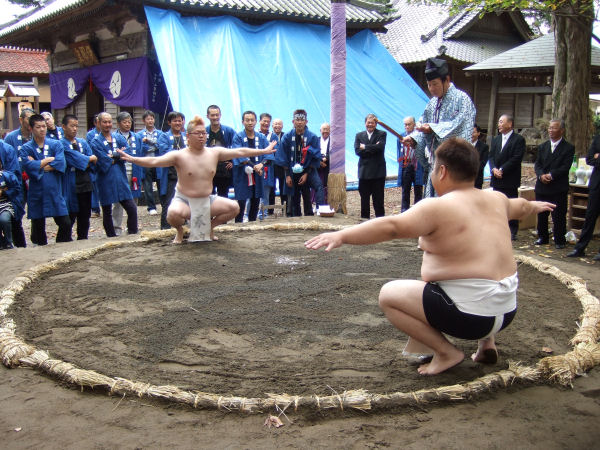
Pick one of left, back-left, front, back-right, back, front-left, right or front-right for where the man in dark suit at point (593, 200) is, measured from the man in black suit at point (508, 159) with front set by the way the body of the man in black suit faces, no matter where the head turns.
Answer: left

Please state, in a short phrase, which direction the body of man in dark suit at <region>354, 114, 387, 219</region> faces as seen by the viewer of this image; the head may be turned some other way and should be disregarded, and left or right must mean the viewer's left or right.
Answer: facing the viewer

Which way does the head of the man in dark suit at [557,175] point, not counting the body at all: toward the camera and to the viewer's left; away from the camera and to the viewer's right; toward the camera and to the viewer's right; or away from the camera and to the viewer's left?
toward the camera and to the viewer's left

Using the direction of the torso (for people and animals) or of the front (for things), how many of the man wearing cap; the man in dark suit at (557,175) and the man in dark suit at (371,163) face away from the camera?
0

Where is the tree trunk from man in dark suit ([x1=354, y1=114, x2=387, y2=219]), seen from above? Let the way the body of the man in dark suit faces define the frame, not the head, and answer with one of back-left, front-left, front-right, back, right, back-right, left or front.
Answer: back-left

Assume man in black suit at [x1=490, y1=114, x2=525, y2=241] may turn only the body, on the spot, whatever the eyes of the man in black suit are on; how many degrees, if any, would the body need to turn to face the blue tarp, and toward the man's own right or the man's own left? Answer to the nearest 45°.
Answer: approximately 90° to the man's own right

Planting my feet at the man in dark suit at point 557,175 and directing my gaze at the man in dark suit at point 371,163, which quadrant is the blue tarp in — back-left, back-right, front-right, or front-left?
front-right

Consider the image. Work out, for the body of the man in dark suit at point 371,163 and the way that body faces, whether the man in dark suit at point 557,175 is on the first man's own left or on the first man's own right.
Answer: on the first man's own left

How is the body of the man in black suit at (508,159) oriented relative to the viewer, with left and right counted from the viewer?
facing the viewer and to the left of the viewer

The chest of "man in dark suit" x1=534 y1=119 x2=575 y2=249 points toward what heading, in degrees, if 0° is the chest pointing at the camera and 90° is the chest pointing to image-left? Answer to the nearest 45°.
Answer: approximately 45°

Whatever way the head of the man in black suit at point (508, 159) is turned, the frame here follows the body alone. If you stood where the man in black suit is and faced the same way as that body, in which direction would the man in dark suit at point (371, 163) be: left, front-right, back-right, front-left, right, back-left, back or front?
front-right

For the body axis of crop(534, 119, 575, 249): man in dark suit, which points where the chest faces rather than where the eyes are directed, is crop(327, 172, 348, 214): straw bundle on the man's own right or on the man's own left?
on the man's own right

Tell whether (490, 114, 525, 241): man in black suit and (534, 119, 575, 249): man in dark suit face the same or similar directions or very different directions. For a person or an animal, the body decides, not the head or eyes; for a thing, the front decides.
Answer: same or similar directions

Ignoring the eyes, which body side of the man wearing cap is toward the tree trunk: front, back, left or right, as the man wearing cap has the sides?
back

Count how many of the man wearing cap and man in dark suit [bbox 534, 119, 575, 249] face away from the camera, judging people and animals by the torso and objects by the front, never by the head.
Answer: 0

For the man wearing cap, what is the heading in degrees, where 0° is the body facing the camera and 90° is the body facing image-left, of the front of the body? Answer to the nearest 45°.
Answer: approximately 45°
